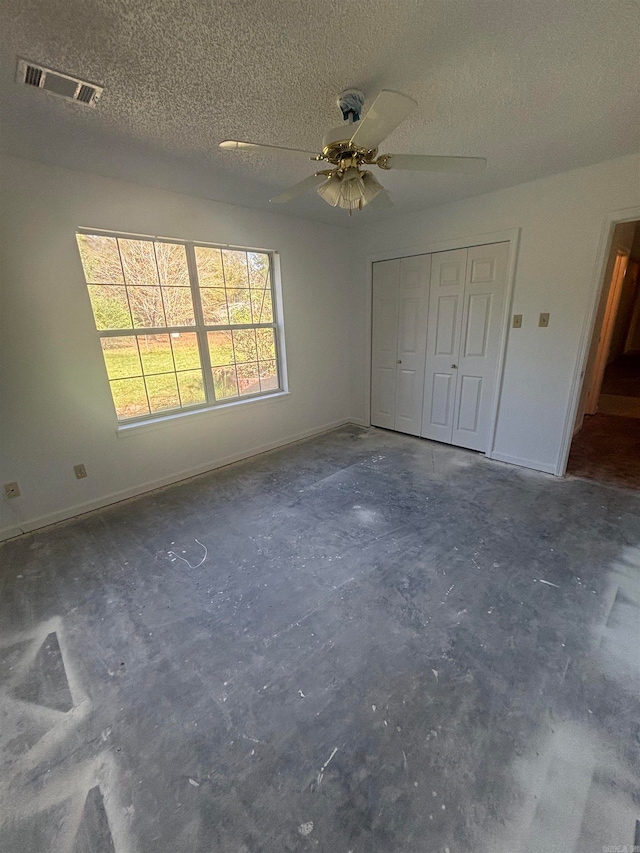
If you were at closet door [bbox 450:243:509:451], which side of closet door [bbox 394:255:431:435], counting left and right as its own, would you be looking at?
left

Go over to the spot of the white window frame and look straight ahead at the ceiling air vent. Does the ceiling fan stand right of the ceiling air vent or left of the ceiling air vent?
left

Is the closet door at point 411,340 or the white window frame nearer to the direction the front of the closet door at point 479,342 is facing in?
the white window frame

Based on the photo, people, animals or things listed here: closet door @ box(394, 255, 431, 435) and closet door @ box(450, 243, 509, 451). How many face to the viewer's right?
0

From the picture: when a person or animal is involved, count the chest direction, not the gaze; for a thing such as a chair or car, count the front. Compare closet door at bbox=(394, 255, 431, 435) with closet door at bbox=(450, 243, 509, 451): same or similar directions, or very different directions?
same or similar directions

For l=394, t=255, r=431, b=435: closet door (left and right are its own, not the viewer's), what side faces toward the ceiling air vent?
front

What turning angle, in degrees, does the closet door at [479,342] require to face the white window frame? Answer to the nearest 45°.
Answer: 0° — it already faces it

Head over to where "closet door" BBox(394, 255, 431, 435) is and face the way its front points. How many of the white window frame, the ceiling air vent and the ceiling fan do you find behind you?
0

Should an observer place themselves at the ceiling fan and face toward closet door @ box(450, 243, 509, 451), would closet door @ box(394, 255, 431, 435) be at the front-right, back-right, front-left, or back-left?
front-left

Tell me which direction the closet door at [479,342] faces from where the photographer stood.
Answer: facing the viewer and to the left of the viewer

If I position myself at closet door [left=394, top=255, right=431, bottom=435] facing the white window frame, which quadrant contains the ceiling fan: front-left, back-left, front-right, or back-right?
front-left

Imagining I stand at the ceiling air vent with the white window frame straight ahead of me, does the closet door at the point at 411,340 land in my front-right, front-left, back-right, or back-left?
front-right

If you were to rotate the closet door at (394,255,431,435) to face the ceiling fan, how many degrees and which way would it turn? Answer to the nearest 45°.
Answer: approximately 45° to its left
